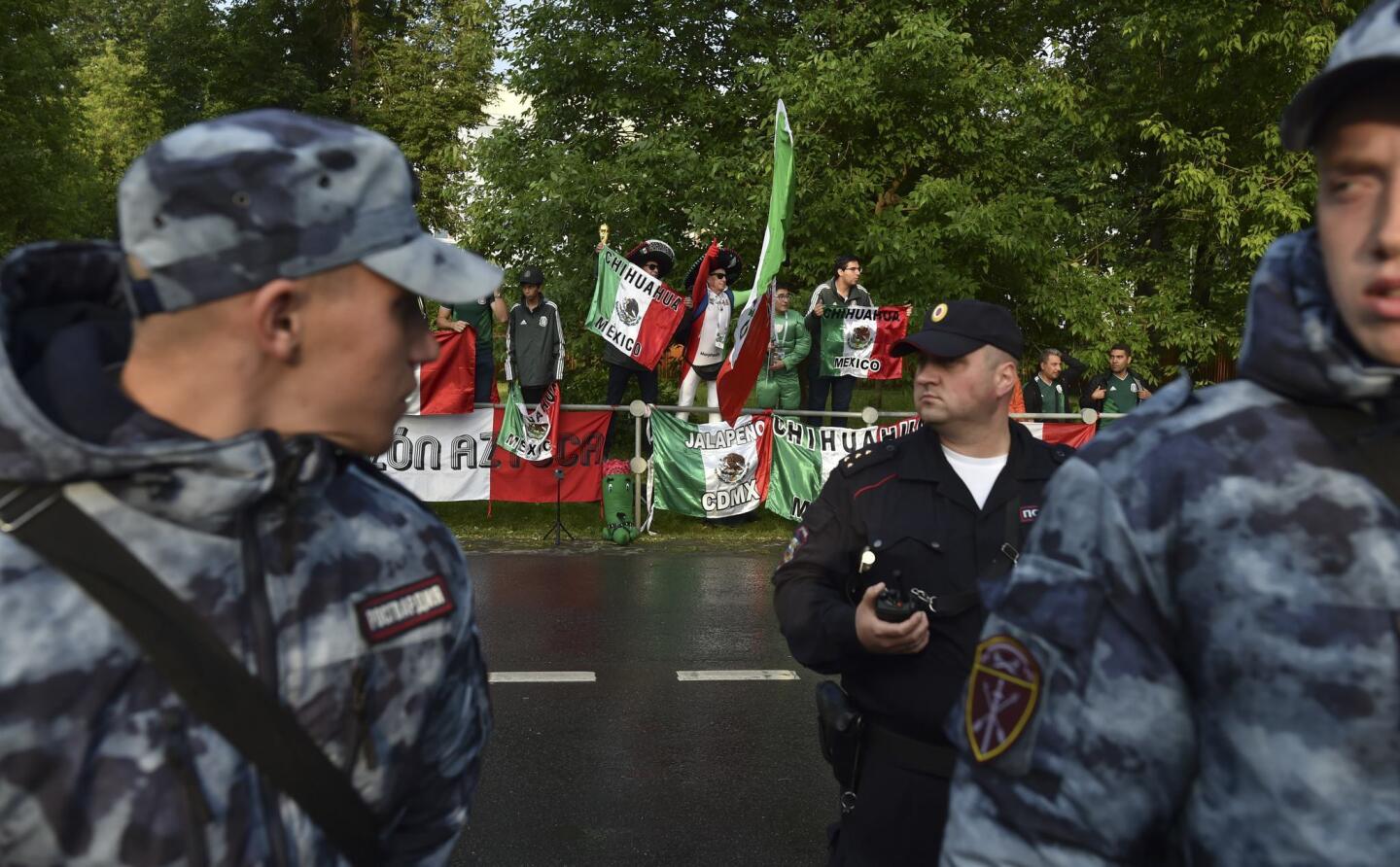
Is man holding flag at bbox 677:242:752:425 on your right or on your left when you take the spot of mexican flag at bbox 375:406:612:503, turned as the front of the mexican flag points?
on your left

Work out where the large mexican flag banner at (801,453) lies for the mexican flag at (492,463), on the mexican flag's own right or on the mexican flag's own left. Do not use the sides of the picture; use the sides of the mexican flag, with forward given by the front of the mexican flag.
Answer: on the mexican flag's own left

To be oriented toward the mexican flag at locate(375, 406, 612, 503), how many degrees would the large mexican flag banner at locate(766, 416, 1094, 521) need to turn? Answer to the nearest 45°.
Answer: approximately 90° to its right

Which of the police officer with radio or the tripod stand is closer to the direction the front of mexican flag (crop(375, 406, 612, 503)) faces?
the police officer with radio

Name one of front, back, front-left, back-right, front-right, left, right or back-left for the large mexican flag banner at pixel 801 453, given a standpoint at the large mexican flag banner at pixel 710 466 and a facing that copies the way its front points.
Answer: left

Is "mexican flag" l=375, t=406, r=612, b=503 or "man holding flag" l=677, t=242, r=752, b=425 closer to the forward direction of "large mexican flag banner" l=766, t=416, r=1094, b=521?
the mexican flag

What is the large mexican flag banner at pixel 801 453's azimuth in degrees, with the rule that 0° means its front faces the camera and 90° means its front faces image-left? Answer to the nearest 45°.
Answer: approximately 0°

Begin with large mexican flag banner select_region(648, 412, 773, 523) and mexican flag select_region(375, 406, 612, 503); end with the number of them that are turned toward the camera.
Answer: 2

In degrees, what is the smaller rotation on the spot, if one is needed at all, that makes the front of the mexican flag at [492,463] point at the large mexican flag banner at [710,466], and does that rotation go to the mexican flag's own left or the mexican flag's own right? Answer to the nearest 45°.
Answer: approximately 90° to the mexican flag's own left
